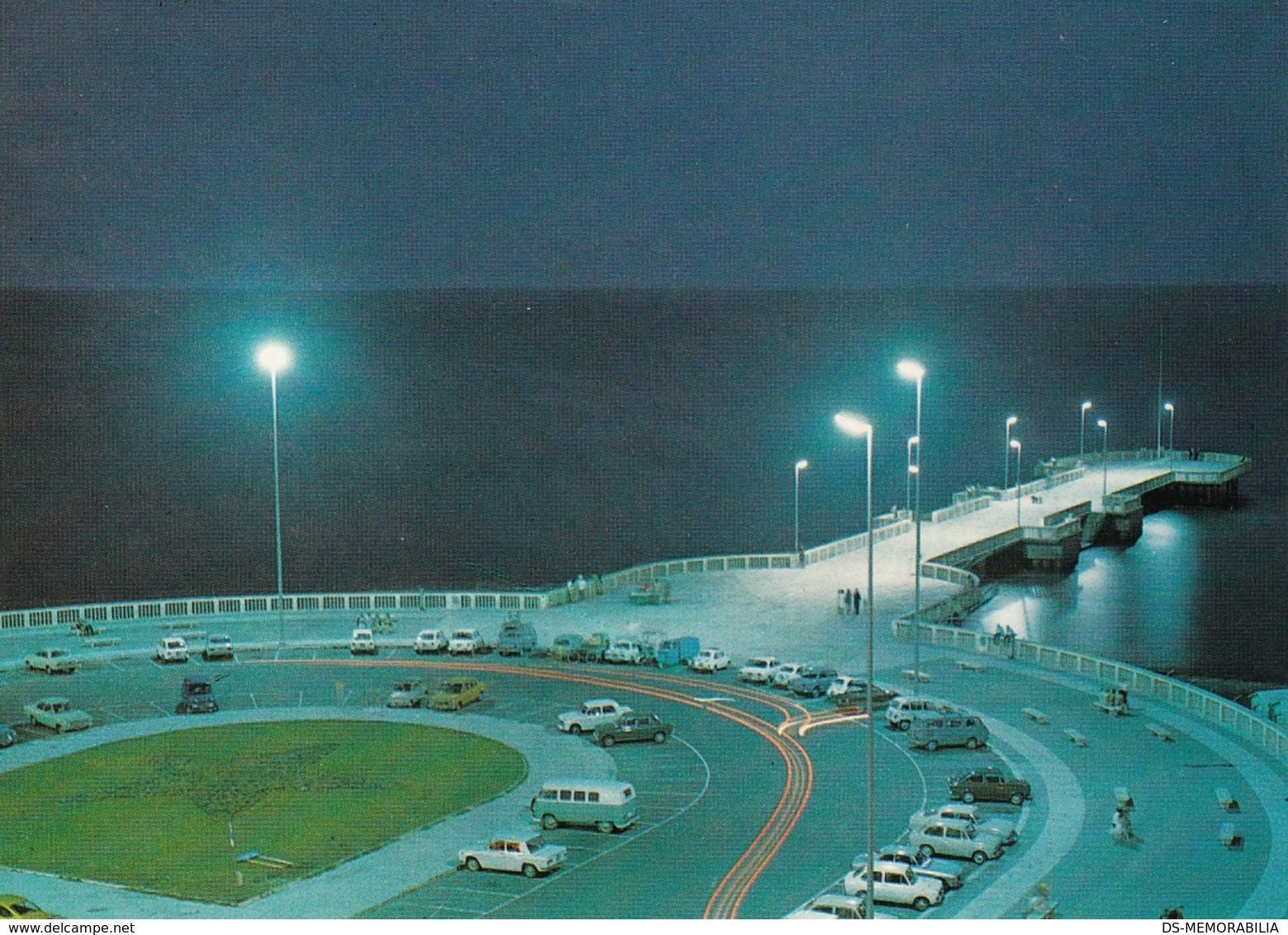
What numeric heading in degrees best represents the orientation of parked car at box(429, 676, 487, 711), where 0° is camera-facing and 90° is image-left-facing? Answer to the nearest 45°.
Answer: approximately 45°

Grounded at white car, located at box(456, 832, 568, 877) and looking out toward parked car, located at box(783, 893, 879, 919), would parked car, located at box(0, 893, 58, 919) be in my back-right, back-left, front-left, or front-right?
back-right

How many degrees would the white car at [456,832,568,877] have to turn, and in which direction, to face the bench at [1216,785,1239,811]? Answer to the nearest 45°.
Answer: approximately 135° to its right

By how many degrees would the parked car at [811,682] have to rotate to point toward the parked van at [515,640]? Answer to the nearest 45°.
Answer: approximately 90° to its right

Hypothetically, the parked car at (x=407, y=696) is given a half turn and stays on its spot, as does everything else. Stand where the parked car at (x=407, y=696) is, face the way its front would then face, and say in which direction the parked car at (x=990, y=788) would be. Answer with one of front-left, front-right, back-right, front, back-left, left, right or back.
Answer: right

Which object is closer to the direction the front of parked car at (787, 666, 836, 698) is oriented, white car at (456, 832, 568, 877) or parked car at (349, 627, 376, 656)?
the white car

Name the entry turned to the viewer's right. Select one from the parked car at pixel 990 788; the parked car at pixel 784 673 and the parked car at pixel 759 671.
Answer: the parked car at pixel 990 788
